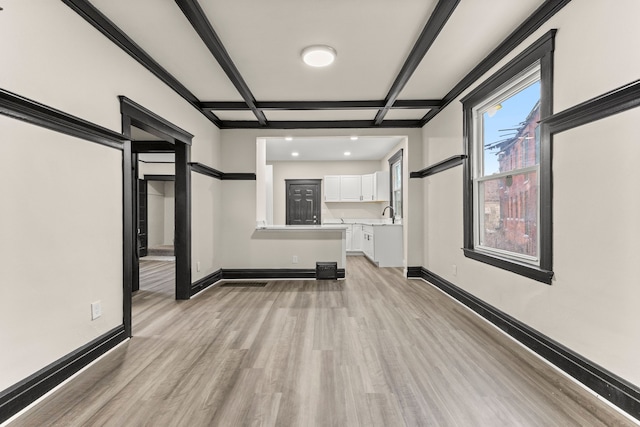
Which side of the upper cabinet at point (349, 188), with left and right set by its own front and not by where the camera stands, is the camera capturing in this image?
front

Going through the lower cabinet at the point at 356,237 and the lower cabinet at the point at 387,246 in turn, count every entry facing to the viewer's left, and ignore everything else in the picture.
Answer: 1

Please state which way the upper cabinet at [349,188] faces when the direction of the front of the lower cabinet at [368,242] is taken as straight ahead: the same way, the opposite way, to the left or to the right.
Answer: to the left

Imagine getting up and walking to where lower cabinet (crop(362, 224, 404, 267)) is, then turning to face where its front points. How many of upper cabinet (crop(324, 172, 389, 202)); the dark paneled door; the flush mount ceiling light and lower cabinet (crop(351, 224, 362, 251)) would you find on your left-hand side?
1

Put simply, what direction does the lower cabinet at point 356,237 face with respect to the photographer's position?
facing the viewer

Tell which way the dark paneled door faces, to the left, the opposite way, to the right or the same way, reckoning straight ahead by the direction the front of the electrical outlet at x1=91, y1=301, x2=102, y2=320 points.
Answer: to the right

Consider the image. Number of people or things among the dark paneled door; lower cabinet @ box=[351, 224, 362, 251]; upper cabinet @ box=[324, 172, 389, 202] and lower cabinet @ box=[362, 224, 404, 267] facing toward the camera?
3

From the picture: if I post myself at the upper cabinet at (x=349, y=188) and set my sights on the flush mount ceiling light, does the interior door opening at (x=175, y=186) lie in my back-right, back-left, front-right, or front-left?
front-right

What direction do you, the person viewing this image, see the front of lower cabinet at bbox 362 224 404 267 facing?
facing to the left of the viewer

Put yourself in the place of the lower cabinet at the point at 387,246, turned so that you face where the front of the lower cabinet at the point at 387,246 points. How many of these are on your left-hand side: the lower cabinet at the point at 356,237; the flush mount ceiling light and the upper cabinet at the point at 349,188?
1

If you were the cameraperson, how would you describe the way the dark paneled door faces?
facing the viewer
